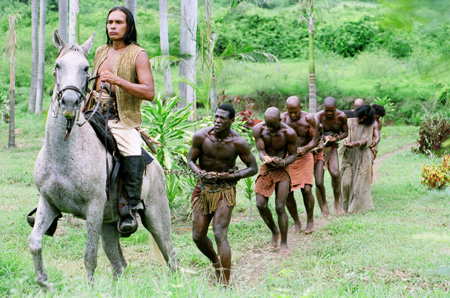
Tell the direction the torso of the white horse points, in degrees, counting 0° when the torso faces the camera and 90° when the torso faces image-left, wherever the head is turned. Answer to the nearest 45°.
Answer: approximately 45°

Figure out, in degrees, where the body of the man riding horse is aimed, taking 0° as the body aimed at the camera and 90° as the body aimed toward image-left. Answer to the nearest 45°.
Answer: approximately 45°

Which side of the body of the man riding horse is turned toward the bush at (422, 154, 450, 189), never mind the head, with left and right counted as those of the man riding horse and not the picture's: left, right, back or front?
back

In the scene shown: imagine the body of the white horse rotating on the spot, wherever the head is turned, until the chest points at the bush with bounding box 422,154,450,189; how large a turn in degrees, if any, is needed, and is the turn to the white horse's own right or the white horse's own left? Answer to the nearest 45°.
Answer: approximately 180°

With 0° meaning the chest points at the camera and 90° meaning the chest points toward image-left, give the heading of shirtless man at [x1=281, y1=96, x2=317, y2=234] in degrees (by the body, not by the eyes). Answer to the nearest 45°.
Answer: approximately 45°

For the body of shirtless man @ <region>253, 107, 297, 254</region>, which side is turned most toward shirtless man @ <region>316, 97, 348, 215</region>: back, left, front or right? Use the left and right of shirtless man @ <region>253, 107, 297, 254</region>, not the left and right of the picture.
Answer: back

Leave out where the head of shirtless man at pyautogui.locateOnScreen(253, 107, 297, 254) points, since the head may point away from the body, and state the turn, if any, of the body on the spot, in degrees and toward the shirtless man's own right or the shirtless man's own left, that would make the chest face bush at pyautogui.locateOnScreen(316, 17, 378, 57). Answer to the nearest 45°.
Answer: approximately 180°

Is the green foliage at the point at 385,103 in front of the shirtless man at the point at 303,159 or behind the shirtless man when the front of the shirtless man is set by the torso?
behind
